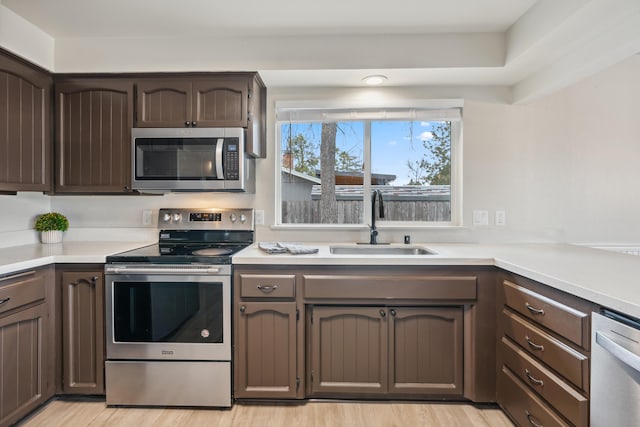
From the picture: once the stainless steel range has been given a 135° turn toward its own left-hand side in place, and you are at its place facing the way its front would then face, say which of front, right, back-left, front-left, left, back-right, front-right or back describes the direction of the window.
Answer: front-right

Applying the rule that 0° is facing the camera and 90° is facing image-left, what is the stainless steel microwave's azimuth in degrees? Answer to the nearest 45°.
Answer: approximately 0°

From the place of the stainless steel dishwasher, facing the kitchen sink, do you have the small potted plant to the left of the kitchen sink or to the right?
left

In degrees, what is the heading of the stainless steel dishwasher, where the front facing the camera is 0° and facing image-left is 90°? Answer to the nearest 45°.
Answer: approximately 45°

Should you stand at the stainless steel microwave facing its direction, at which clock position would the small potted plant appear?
The small potted plant is roughly at 4 o'clock from the stainless steel microwave.
